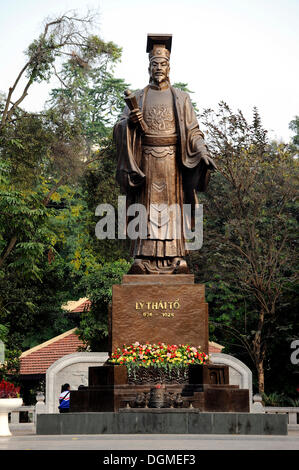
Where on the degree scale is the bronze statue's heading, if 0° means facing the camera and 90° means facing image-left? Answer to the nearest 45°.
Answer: approximately 0°

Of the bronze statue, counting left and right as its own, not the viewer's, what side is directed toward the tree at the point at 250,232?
back

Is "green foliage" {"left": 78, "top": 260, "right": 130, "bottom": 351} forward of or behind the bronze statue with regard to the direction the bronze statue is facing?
behind

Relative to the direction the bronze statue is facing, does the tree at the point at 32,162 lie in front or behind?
behind
